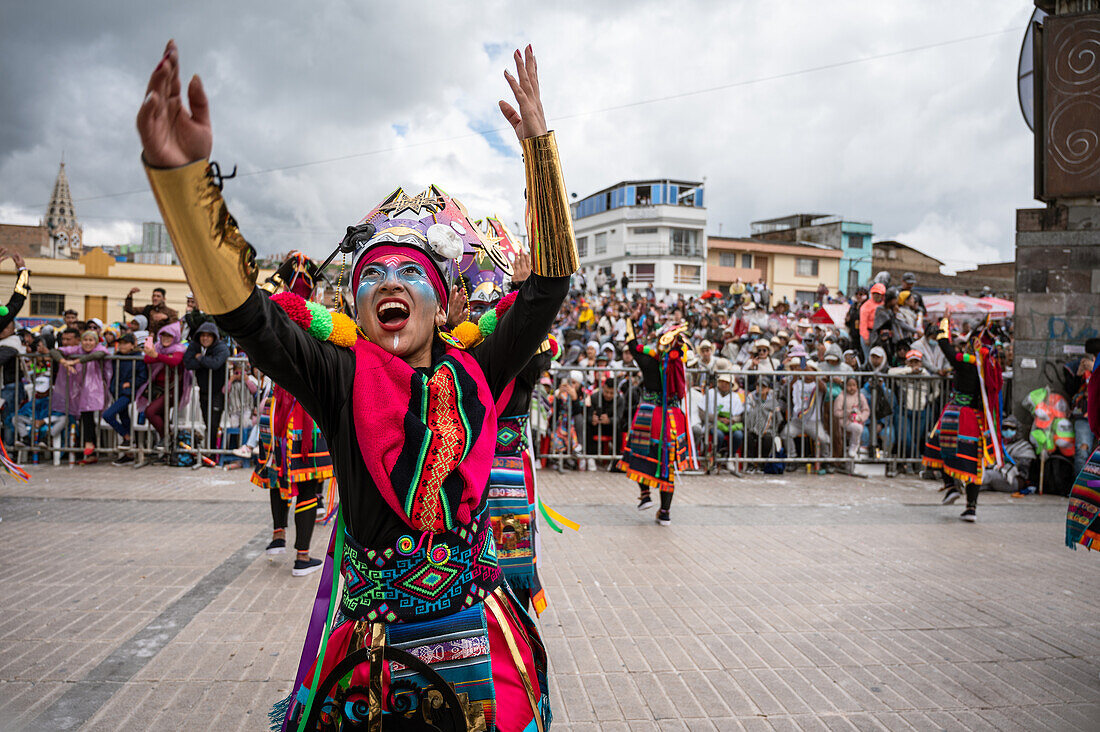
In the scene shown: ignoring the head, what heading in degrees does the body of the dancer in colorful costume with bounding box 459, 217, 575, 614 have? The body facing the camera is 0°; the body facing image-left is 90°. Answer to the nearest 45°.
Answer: approximately 45°

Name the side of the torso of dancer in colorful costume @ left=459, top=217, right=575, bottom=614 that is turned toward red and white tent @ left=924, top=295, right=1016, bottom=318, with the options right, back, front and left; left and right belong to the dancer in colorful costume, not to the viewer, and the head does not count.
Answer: back

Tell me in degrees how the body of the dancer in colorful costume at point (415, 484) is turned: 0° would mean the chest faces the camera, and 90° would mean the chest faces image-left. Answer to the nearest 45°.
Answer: approximately 0°

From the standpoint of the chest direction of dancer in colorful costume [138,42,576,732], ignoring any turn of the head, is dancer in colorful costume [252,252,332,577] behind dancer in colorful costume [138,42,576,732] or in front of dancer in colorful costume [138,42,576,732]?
behind

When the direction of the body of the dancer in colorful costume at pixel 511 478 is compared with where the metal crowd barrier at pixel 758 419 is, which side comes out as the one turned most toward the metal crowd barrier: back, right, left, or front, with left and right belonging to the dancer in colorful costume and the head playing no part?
back

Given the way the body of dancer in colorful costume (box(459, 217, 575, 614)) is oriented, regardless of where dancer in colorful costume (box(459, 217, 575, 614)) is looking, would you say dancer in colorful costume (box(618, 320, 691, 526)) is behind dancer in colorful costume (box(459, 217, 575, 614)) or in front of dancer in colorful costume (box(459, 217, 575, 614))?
behind

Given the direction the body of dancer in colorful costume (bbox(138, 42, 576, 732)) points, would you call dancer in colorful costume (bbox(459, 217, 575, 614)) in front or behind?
behind

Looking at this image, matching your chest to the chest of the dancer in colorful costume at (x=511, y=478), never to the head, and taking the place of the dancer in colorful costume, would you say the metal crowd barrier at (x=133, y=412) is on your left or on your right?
on your right
